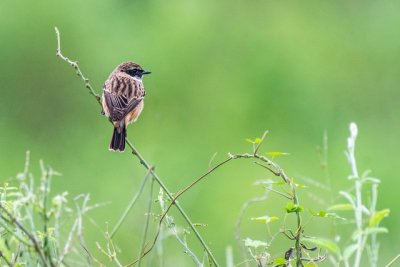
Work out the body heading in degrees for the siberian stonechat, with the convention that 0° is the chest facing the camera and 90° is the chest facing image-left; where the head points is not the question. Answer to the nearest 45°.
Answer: approximately 225°
